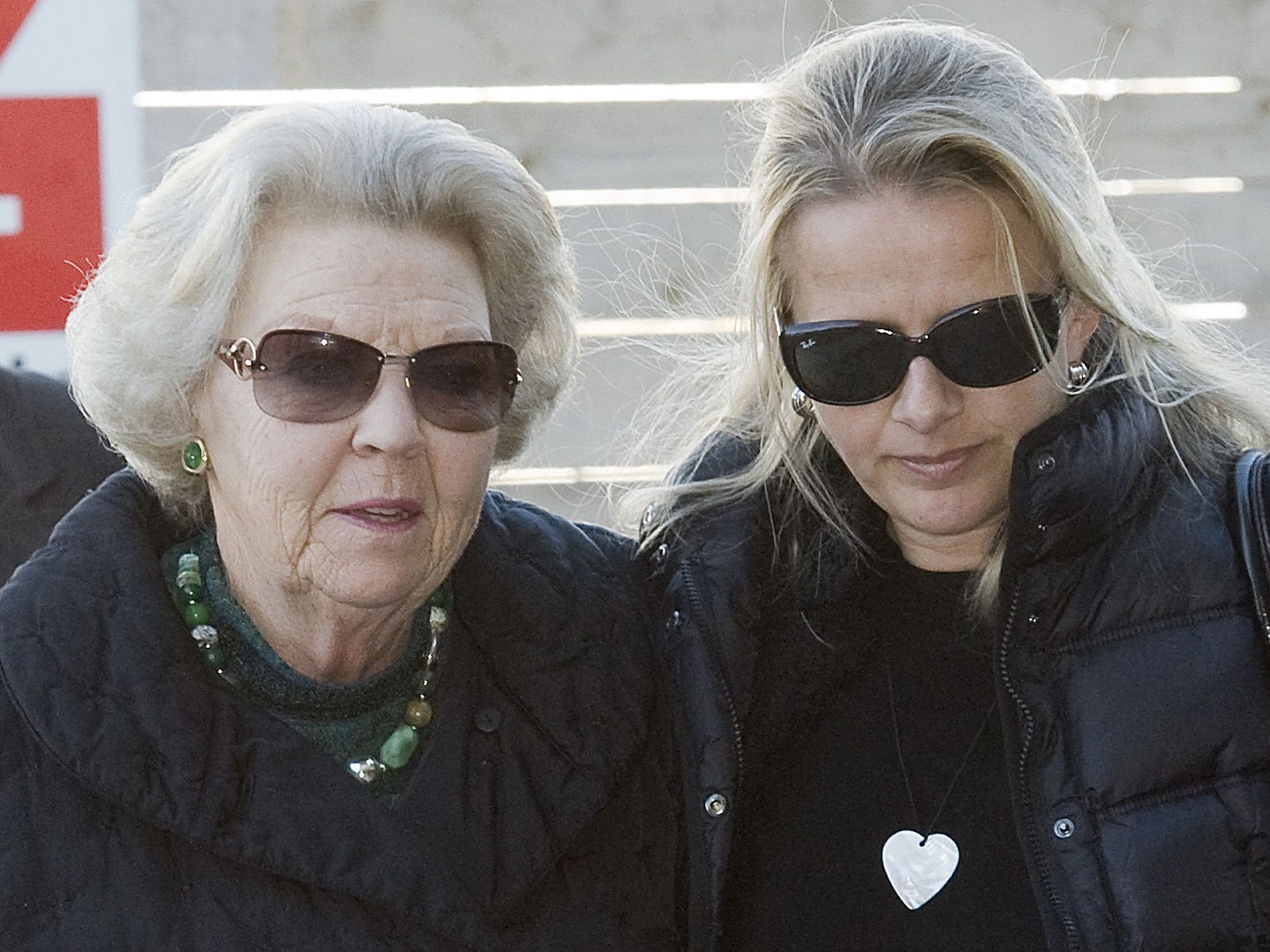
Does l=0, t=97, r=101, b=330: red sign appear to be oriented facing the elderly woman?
yes

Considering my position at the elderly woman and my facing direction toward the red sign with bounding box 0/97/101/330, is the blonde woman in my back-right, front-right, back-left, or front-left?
back-right

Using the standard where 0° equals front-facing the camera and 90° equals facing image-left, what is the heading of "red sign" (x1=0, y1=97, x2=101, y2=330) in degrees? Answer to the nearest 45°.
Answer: approximately 0°
